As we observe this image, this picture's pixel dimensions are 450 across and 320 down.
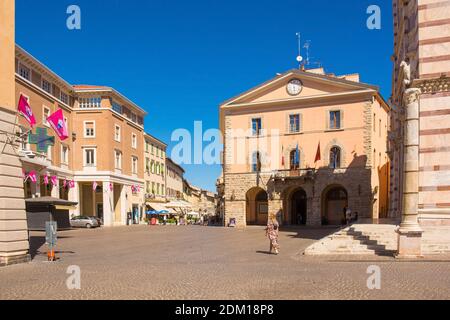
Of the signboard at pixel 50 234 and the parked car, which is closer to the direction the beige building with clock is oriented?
the signboard

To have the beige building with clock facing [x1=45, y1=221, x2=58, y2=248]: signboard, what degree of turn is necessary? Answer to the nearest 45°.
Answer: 0° — it already faces it

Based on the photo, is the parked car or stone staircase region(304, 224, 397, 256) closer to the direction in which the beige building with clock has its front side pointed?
the stone staircase

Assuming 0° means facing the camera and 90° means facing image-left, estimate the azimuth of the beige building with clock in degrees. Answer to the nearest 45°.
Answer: approximately 0°

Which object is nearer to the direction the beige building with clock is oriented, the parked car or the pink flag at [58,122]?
the pink flag

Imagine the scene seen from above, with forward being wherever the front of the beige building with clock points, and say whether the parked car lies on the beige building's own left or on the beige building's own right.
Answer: on the beige building's own right
